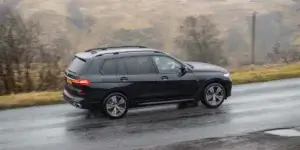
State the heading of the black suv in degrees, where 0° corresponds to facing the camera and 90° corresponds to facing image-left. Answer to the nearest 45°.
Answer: approximately 225°
